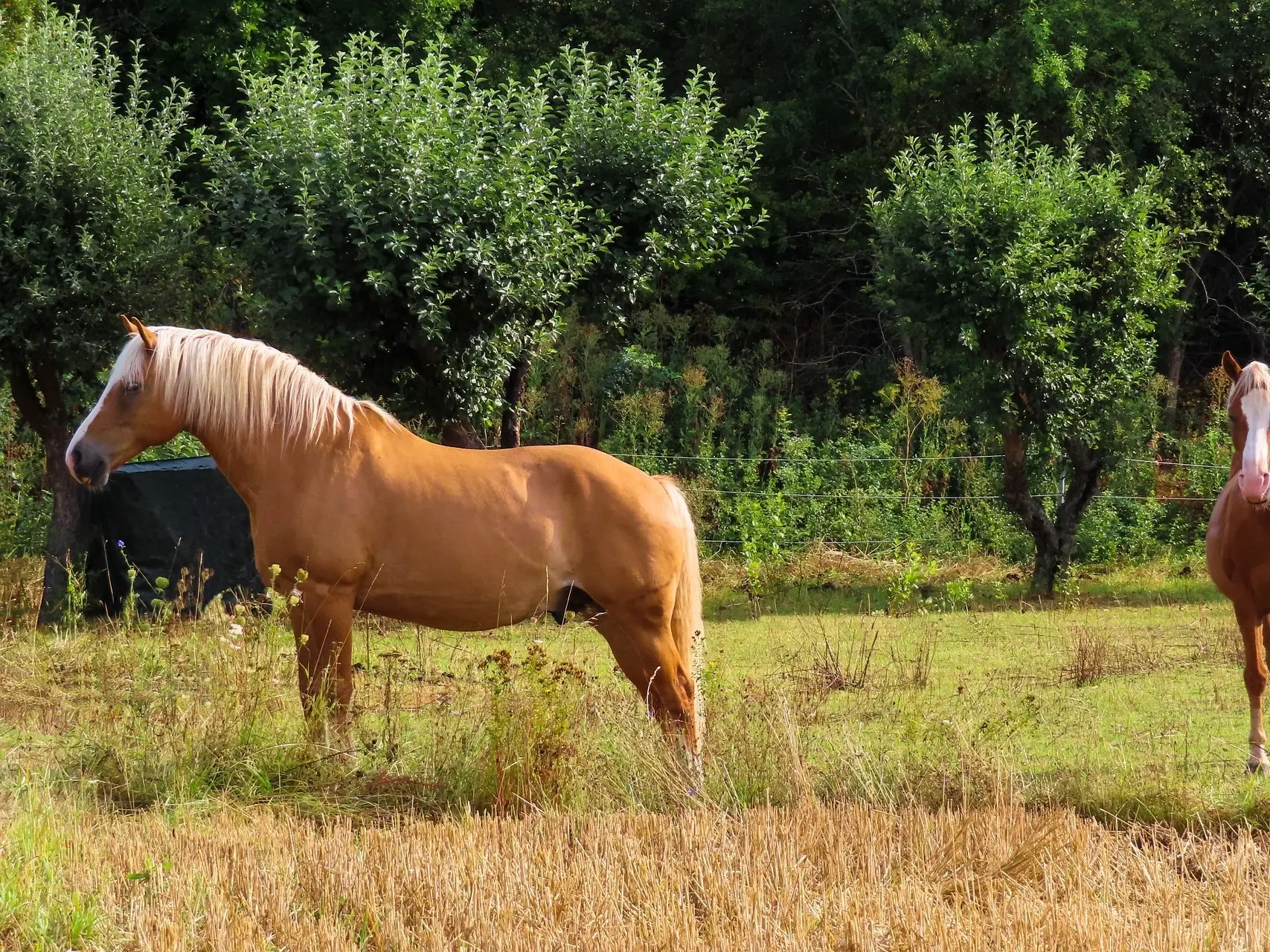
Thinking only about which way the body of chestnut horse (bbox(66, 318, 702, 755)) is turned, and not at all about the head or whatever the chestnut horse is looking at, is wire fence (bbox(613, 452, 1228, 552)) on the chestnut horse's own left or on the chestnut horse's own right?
on the chestnut horse's own right

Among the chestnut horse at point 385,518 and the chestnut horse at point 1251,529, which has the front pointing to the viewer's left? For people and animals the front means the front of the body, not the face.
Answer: the chestnut horse at point 385,518

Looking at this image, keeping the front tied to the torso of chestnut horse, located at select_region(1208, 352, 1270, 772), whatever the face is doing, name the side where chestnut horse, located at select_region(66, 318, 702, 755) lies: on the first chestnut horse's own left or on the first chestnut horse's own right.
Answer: on the first chestnut horse's own right

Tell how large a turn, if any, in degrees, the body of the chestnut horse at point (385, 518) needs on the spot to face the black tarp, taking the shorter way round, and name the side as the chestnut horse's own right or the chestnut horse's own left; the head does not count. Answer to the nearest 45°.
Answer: approximately 90° to the chestnut horse's own right

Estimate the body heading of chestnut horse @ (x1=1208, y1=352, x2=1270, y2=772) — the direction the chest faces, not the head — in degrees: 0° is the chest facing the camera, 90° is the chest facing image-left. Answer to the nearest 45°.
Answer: approximately 0°

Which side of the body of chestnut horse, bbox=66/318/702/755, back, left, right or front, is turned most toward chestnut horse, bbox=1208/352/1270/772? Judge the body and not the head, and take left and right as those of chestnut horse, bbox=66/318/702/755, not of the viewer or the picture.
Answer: back

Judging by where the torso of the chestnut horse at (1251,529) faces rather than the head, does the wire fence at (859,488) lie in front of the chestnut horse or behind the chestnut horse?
behind

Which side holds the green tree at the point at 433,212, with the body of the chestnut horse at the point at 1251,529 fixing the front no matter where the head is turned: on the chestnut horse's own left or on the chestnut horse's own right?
on the chestnut horse's own right

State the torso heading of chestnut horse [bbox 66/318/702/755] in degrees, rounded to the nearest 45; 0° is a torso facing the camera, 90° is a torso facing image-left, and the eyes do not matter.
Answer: approximately 90°

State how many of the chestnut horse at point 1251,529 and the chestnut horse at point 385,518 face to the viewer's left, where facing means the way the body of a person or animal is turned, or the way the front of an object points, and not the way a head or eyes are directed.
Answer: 1

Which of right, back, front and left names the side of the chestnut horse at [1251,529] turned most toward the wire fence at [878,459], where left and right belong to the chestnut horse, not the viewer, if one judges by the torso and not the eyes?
back

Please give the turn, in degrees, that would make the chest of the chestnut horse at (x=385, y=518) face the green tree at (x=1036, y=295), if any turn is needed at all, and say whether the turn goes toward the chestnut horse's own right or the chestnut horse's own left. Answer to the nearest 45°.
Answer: approximately 135° to the chestnut horse's own right
